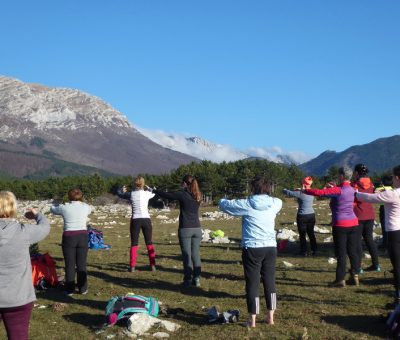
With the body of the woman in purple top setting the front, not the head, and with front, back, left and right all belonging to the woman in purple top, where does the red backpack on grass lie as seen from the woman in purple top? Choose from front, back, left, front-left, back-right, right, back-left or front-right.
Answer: front-left

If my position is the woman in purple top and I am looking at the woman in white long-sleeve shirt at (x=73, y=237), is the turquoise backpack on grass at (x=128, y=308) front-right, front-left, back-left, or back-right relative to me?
front-left

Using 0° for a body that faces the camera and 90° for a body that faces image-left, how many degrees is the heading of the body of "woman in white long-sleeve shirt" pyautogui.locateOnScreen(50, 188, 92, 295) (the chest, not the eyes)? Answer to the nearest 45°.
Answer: approximately 180°

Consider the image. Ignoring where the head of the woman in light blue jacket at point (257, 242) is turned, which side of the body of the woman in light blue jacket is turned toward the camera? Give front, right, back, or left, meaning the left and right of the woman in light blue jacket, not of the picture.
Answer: back

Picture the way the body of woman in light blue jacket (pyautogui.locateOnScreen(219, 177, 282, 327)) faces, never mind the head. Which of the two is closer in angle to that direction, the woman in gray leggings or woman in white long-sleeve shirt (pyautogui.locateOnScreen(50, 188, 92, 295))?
the woman in gray leggings

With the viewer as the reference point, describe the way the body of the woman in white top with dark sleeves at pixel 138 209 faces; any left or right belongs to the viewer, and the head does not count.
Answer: facing away from the viewer

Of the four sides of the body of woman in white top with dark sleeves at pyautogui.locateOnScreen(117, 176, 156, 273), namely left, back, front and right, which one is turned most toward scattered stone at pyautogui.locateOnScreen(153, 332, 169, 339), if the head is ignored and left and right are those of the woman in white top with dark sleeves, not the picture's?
back

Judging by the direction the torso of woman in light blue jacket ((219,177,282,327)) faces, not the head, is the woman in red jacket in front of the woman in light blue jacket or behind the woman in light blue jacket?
in front

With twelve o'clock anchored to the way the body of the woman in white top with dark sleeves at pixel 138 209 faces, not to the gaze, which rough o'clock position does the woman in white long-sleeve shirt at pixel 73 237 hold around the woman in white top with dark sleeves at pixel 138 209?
the woman in white long-sleeve shirt at pixel 73 237 is roughly at 7 o'clock from the woman in white top with dark sleeves at pixel 138 209.

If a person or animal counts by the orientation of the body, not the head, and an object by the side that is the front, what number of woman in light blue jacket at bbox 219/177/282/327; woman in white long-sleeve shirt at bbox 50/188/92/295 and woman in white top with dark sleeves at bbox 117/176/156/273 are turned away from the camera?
3

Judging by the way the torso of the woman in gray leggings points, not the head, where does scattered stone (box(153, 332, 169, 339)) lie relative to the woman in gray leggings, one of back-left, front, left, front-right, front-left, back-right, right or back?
back-left

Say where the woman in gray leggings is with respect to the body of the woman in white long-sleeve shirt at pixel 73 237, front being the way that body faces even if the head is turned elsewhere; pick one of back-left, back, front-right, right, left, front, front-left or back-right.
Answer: right

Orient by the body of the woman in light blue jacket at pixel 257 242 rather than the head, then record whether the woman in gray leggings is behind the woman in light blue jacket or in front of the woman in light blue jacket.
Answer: in front

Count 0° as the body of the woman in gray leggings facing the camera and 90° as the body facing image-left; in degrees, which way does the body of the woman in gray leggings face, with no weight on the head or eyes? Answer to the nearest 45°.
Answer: approximately 135°

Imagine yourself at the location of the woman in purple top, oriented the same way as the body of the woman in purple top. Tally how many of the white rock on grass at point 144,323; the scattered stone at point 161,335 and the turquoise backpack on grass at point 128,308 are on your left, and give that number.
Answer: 3

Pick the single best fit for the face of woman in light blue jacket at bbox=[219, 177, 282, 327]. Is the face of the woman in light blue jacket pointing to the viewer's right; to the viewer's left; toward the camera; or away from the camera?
away from the camera

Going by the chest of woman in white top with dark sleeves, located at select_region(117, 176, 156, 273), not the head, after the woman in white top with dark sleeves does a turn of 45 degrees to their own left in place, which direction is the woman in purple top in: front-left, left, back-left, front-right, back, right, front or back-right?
back

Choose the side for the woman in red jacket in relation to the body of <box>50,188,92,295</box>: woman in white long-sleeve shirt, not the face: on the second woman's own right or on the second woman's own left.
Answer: on the second woman's own right
